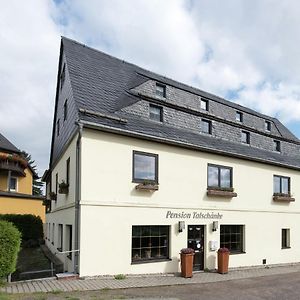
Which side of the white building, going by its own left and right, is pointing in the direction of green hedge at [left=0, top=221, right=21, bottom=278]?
right

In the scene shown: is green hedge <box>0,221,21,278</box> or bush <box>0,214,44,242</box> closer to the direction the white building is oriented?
the green hedge

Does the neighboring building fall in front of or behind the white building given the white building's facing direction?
behind

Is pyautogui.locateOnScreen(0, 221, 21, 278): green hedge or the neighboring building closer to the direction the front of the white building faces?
the green hedge

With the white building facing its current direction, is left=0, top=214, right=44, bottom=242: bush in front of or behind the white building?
behind

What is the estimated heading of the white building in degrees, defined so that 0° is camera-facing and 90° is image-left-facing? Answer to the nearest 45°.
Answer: approximately 315°
